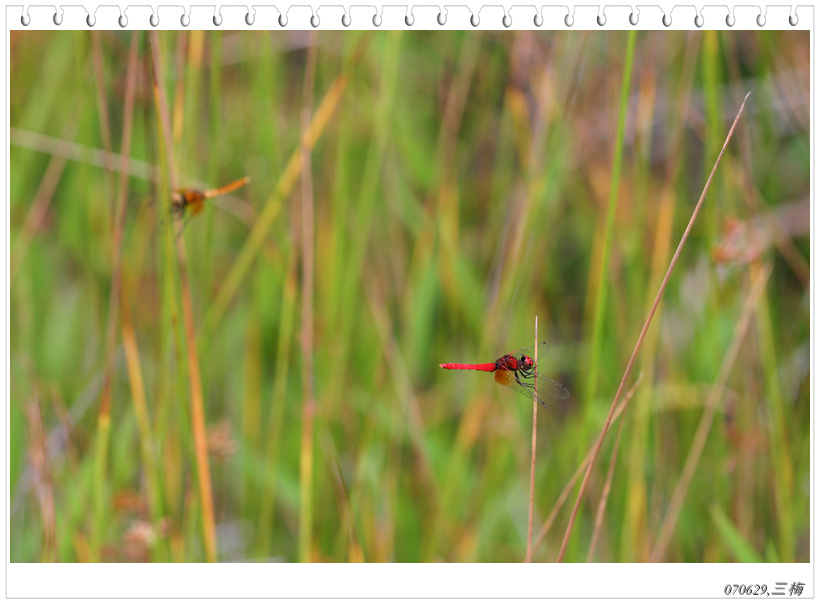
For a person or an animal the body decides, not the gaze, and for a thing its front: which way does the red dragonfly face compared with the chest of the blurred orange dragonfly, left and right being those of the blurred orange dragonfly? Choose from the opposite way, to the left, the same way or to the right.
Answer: the opposite way

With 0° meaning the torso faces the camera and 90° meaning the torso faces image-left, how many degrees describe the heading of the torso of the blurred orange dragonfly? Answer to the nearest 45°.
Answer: approximately 90°

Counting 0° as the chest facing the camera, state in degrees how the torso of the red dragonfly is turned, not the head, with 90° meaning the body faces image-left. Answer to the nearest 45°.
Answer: approximately 270°

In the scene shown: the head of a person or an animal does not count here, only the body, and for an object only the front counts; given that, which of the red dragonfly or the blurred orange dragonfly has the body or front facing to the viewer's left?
the blurred orange dragonfly

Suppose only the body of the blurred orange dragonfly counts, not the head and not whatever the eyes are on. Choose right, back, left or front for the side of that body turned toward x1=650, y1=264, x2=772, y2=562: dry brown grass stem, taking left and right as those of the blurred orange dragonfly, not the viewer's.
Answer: back

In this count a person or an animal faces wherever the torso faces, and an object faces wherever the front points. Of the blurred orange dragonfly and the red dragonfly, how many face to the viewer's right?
1
